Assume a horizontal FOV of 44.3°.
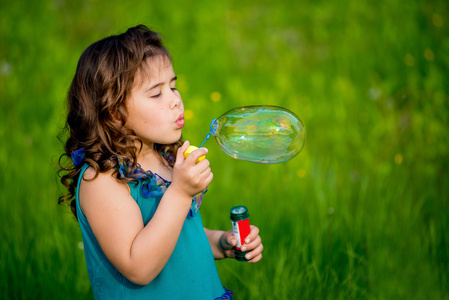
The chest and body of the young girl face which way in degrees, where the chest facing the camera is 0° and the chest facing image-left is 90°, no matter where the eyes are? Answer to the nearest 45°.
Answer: approximately 315°
